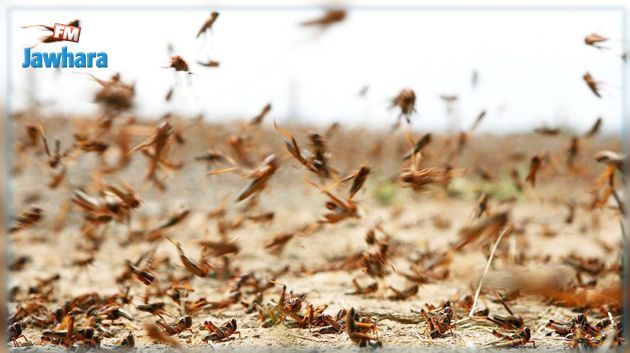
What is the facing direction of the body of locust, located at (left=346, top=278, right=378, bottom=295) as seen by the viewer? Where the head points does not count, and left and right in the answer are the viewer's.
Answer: facing to the right of the viewer

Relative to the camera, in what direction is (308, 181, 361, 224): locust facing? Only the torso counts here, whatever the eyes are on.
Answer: to the viewer's right

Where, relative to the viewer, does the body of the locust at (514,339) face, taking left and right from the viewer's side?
facing to the right of the viewer

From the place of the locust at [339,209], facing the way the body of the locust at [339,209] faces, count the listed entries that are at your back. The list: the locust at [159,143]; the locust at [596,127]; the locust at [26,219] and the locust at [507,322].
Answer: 2

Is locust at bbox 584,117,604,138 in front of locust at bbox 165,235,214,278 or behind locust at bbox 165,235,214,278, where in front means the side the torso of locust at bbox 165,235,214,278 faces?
in front
